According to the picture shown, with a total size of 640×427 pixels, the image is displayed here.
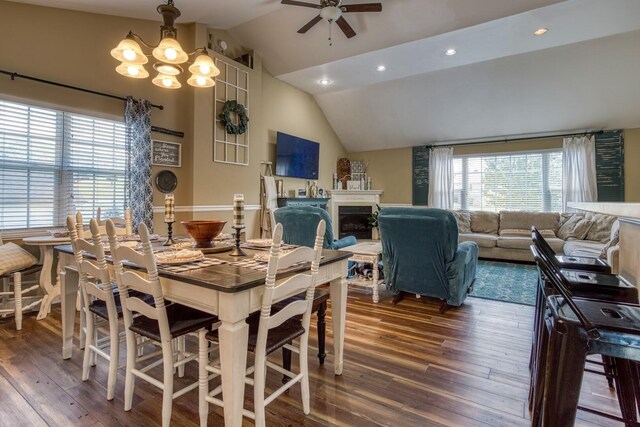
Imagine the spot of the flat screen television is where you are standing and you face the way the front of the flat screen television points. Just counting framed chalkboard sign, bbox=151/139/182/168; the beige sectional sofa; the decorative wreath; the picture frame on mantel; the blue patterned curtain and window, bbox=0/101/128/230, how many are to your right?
4

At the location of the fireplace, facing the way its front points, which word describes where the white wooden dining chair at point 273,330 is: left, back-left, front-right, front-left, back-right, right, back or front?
front

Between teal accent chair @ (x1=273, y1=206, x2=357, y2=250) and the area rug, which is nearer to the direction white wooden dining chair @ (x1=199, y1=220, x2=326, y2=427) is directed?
the teal accent chair

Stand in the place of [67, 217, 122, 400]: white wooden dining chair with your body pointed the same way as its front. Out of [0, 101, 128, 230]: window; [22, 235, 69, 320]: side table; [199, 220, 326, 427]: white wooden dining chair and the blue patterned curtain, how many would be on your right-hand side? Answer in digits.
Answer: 1

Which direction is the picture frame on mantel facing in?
toward the camera

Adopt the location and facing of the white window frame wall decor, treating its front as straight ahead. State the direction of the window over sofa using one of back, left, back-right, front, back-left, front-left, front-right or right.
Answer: front-left

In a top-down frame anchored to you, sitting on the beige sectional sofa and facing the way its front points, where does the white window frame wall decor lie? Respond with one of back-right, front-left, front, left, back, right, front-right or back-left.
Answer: front-right

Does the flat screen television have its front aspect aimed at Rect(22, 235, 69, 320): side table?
no

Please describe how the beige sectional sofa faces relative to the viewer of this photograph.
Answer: facing the viewer

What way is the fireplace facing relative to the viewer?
toward the camera

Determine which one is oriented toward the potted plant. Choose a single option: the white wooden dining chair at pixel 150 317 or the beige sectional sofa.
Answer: the white wooden dining chair

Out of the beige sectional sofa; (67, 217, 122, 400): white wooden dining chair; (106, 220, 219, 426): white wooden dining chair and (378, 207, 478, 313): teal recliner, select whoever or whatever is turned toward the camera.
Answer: the beige sectional sofa

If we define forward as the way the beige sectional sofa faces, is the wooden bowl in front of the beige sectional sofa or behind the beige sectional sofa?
in front

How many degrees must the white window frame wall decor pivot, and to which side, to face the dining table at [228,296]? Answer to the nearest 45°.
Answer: approximately 45° to its right

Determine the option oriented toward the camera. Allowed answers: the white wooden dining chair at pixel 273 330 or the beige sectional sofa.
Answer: the beige sectional sofa

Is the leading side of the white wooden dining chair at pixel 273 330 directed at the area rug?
no

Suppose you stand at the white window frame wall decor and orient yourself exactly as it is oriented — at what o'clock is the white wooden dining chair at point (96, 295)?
The white wooden dining chair is roughly at 2 o'clock from the white window frame wall decor.

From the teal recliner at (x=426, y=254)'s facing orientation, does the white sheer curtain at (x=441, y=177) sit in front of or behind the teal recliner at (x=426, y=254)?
in front

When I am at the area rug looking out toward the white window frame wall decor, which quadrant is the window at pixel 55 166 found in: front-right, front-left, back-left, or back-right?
front-left

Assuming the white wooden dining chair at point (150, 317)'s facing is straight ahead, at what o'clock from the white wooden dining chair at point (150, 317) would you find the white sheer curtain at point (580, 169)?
The white sheer curtain is roughly at 1 o'clock from the white wooden dining chair.

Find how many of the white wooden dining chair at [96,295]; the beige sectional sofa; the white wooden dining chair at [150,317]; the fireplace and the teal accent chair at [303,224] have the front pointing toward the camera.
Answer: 2

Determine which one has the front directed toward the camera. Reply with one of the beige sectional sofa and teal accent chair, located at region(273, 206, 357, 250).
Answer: the beige sectional sofa

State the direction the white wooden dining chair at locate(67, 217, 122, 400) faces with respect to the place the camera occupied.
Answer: facing away from the viewer and to the right of the viewer
